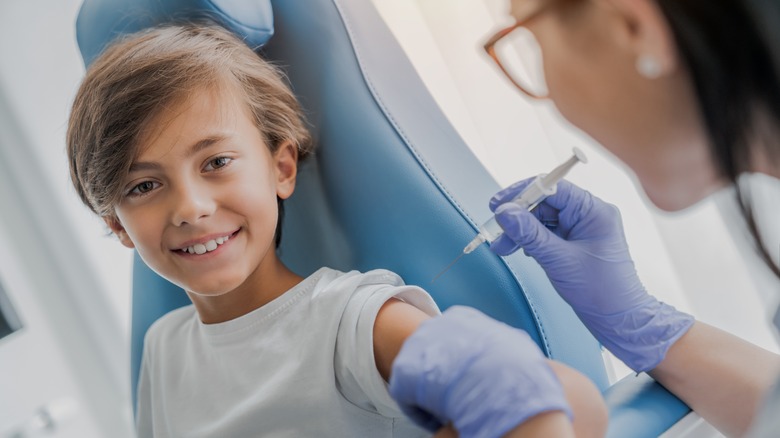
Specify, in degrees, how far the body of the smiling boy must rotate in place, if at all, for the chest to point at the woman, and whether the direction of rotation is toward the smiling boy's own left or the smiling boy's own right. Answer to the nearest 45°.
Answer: approximately 45° to the smiling boy's own left

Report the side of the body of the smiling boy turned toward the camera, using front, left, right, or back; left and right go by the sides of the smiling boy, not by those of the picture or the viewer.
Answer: front

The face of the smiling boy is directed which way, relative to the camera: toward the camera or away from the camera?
toward the camera
